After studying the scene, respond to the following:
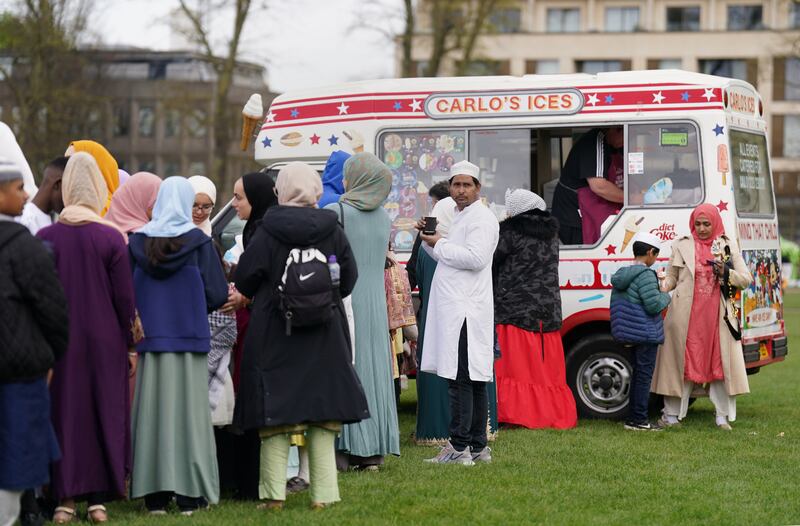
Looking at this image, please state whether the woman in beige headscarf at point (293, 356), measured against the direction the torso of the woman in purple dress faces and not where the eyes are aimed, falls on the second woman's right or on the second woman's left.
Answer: on the second woman's right

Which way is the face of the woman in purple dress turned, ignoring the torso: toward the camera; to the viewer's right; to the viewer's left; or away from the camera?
away from the camera

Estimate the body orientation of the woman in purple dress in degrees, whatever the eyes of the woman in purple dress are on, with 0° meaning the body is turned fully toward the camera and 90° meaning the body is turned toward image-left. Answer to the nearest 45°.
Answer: approximately 180°

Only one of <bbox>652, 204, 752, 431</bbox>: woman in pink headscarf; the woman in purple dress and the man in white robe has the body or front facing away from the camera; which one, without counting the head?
the woman in purple dress

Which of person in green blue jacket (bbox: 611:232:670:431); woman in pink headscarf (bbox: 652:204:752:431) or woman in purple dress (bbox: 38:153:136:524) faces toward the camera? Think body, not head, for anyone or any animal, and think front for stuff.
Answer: the woman in pink headscarf

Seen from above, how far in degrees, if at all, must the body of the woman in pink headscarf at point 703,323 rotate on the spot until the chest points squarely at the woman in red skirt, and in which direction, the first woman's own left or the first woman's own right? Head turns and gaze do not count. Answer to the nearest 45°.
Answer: approximately 90° to the first woman's own right

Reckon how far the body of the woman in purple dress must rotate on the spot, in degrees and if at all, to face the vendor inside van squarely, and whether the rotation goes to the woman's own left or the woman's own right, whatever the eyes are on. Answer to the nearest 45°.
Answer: approximately 45° to the woman's own right

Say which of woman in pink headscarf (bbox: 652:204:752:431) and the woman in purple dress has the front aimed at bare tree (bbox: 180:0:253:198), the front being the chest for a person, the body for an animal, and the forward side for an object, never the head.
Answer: the woman in purple dress
